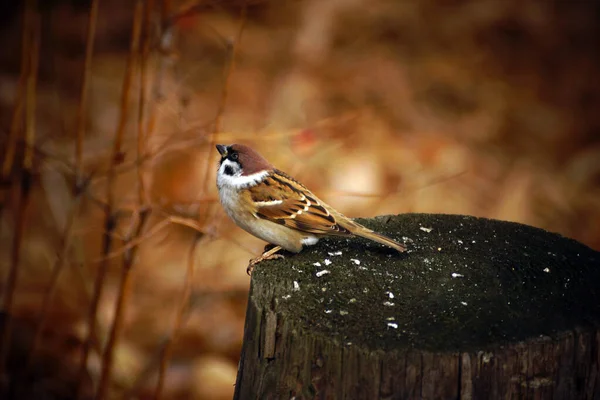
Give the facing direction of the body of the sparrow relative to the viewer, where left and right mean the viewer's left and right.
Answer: facing to the left of the viewer

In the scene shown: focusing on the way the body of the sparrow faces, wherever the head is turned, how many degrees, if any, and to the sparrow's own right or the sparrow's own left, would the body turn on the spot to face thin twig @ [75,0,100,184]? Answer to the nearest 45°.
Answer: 0° — it already faces it

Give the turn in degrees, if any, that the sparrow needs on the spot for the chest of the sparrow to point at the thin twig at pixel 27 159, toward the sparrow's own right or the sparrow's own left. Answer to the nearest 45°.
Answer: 0° — it already faces it
